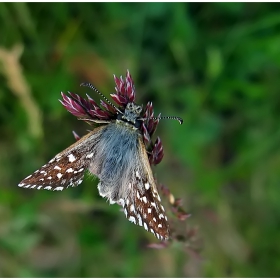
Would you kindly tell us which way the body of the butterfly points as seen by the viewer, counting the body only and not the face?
away from the camera
